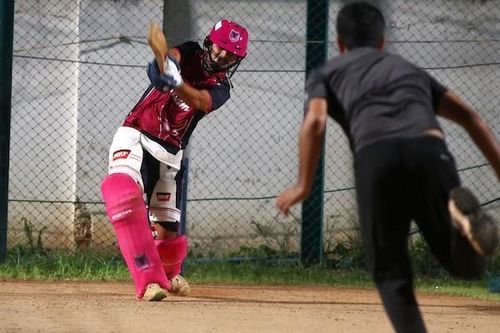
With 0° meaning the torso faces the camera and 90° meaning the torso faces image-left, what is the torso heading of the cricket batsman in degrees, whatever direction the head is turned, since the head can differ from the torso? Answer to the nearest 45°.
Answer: approximately 0°

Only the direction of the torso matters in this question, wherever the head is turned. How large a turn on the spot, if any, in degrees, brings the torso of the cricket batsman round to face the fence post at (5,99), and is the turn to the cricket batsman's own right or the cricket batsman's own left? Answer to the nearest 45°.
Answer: approximately 135° to the cricket batsman's own right

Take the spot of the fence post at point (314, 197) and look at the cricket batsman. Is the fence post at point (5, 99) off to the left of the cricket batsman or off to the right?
right
